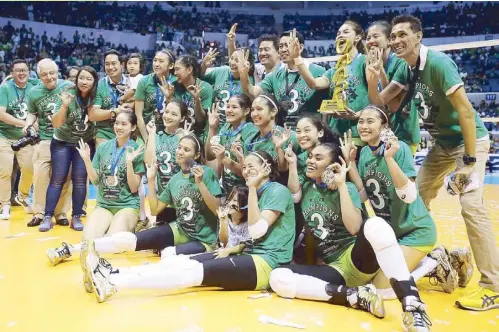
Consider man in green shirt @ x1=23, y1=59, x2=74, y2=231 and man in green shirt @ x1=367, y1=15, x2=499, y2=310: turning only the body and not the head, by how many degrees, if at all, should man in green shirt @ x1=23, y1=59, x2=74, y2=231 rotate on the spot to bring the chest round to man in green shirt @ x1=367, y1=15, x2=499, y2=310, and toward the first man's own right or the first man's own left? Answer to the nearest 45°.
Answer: approximately 45° to the first man's own left

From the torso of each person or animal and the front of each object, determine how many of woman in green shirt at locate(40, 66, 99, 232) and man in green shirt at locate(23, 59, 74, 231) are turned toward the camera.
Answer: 2

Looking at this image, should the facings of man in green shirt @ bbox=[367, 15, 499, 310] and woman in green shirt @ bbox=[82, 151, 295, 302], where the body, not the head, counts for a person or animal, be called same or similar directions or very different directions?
same or similar directions

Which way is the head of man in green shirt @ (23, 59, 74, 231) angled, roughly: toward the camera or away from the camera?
toward the camera

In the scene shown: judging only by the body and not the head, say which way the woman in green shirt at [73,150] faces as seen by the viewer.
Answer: toward the camera

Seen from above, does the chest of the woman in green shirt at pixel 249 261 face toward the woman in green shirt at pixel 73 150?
no

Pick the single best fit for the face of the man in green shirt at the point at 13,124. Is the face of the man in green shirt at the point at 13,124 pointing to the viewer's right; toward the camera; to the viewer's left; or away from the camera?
toward the camera

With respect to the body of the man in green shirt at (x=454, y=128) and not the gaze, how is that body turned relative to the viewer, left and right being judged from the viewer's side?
facing the viewer and to the left of the viewer

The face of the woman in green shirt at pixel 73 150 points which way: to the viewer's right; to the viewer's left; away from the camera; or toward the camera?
toward the camera

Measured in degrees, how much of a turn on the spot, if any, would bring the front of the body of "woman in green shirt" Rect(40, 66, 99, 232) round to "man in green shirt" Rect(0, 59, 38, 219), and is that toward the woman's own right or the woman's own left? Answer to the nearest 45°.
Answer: approximately 135° to the woman's own right

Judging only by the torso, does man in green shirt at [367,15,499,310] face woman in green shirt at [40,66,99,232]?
no

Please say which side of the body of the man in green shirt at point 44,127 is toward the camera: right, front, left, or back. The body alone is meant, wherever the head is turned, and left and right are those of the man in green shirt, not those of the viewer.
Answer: front

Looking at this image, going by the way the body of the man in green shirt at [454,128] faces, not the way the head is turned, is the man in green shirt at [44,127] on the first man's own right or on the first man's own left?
on the first man's own right
